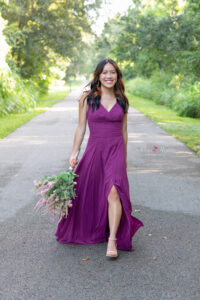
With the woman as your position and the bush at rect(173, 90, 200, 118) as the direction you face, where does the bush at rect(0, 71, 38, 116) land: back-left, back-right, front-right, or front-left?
front-left

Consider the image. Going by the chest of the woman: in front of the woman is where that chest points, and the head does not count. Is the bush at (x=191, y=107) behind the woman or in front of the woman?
behind

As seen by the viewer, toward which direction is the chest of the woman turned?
toward the camera

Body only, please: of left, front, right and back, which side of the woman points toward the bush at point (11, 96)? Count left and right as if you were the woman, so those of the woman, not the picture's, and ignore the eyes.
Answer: back
